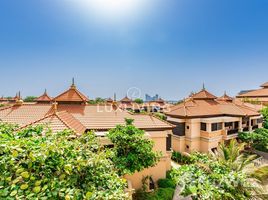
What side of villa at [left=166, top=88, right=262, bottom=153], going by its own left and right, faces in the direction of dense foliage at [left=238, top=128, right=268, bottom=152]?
left

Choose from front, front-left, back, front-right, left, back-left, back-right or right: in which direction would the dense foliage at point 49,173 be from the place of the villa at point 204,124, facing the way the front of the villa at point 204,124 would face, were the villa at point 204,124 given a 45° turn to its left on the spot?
right

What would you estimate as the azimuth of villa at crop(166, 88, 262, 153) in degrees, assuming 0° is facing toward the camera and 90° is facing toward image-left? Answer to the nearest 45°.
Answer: approximately 315°

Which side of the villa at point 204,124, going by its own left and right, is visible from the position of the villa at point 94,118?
right

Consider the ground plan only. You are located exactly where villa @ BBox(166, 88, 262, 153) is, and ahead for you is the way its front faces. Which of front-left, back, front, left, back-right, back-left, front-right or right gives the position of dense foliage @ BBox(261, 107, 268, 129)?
left

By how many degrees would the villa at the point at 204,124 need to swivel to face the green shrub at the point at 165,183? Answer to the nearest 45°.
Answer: approximately 45° to its right

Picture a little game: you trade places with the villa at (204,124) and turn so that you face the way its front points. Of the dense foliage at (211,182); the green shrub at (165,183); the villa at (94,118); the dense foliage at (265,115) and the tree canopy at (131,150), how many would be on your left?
1

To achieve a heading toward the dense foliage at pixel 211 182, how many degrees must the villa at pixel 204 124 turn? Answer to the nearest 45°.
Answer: approximately 45° to its right

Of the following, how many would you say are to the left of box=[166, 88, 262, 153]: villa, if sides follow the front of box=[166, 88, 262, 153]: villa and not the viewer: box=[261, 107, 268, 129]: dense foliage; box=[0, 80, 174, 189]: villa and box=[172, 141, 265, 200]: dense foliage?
1

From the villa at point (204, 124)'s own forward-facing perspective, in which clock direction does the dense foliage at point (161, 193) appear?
The dense foliage is roughly at 2 o'clock from the villa.

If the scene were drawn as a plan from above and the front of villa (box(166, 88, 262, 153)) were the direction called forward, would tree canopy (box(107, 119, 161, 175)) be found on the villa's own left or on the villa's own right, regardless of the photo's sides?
on the villa's own right
